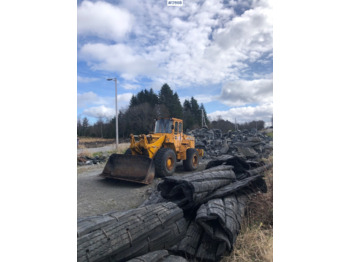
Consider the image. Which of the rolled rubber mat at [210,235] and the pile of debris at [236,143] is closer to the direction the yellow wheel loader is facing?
the rolled rubber mat

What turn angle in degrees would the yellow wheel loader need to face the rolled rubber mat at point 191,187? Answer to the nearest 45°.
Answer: approximately 45° to its left

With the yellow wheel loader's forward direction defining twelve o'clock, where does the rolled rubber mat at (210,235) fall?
The rolled rubber mat is roughly at 10 o'clock from the yellow wheel loader.

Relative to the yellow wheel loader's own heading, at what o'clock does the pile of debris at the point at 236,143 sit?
The pile of debris is roughly at 7 o'clock from the yellow wheel loader.

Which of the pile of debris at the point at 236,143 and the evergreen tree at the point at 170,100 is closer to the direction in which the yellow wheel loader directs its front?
the evergreen tree

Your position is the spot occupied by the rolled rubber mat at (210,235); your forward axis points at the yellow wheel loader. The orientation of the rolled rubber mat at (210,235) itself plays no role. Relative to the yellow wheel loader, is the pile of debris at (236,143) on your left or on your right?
right

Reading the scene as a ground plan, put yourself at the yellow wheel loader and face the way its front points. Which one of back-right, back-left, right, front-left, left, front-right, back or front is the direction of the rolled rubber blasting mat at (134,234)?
front-left

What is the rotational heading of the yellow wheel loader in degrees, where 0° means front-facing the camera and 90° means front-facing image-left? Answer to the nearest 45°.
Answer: approximately 45°

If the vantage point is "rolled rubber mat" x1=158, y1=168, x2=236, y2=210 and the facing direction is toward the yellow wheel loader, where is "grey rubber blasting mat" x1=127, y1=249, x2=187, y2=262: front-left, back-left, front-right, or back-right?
back-left
